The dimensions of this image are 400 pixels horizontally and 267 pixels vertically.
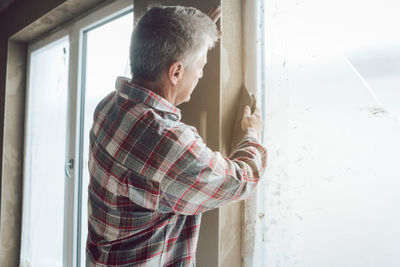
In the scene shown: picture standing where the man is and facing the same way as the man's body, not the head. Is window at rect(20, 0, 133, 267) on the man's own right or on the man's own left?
on the man's own left

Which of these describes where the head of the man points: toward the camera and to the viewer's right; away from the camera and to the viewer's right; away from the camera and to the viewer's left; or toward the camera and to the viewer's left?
away from the camera and to the viewer's right

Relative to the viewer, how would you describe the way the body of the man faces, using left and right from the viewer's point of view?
facing away from the viewer and to the right of the viewer
